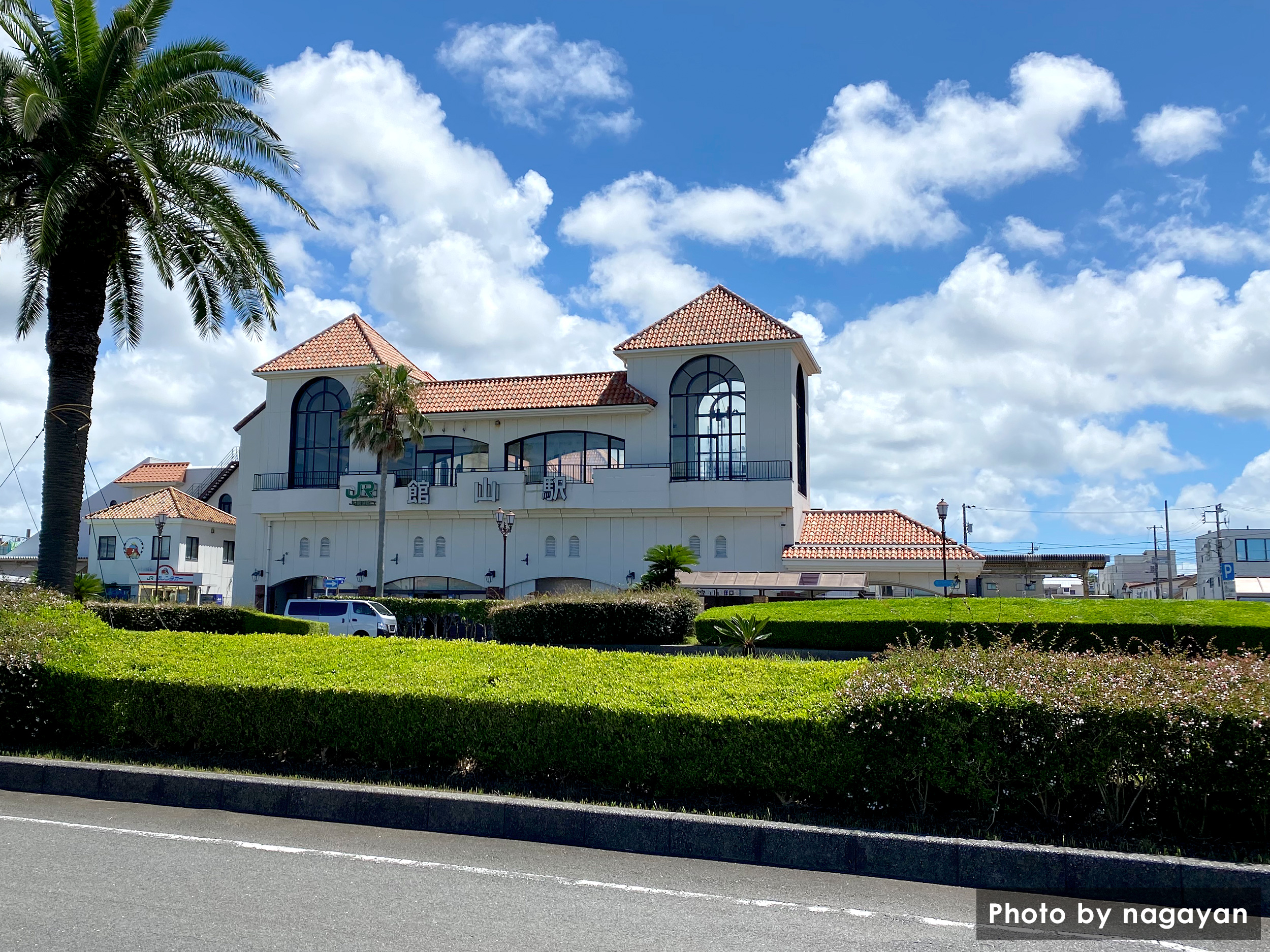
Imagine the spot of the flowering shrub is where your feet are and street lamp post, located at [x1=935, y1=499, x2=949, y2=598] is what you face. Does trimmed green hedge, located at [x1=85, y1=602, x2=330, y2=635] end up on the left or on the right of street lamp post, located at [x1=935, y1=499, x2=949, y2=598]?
left

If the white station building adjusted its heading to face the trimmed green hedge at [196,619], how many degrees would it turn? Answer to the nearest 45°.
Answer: approximately 45° to its right

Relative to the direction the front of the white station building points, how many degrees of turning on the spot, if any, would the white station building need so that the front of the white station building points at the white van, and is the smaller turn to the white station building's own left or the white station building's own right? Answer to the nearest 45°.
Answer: approximately 45° to the white station building's own right

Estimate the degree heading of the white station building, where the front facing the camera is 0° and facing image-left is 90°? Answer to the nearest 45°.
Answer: approximately 0°

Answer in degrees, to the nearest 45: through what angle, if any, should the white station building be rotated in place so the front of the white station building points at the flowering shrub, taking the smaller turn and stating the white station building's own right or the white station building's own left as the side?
0° — it already faces it

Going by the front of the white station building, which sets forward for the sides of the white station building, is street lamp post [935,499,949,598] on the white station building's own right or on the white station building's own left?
on the white station building's own left

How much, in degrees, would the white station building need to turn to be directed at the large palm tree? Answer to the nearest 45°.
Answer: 0° — it already faces it

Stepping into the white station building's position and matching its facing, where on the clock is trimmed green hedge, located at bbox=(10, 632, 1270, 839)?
The trimmed green hedge is roughly at 12 o'clock from the white station building.
